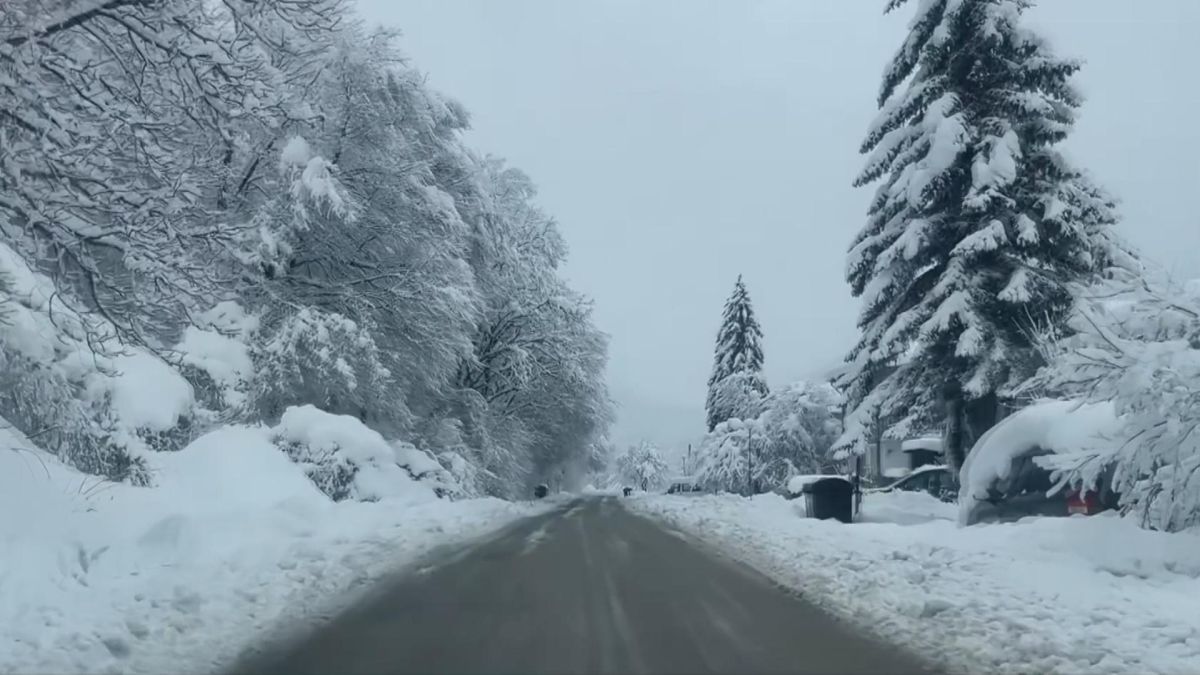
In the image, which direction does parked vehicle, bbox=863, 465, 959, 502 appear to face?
to the viewer's left

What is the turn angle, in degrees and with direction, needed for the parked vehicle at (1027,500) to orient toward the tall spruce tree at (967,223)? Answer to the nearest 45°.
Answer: approximately 45° to its right

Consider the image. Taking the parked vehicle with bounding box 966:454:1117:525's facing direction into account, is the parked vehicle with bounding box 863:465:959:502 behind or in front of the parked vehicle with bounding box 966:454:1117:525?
in front

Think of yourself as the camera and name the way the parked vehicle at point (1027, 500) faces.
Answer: facing away from the viewer and to the left of the viewer

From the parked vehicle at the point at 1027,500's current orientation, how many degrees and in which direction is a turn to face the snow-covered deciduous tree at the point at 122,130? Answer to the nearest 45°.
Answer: approximately 90° to its left

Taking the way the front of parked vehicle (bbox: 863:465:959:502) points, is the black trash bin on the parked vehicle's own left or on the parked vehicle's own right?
on the parked vehicle's own left

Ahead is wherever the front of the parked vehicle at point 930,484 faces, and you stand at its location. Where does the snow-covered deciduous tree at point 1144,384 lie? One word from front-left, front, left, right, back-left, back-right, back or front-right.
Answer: left

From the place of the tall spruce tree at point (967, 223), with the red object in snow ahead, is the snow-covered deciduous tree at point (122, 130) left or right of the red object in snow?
right

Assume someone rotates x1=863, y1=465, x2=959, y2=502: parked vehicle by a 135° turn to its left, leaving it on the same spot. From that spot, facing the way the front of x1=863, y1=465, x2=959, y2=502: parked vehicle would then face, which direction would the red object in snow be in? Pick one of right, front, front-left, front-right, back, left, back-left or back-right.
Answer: front-right

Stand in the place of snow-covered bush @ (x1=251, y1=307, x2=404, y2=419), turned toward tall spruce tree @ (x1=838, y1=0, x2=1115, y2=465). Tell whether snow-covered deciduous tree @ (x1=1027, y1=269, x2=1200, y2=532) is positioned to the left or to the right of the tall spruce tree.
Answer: right

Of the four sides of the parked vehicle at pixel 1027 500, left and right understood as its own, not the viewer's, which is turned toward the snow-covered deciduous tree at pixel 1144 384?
back

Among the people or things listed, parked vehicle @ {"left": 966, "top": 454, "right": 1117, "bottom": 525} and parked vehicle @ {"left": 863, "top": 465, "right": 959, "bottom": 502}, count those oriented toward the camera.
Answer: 0
